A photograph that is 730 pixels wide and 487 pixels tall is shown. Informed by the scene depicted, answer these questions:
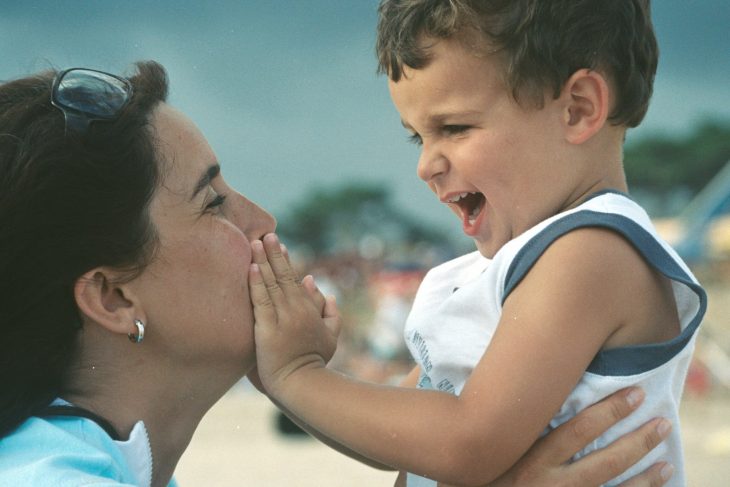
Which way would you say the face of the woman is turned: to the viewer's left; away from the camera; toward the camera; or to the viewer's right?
to the viewer's right

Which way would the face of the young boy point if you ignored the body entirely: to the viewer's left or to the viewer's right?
to the viewer's left

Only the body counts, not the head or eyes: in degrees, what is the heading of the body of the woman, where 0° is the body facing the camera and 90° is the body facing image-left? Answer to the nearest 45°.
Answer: approximately 270°

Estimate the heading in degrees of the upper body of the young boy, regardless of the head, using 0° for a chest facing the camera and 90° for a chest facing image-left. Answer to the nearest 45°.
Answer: approximately 90°

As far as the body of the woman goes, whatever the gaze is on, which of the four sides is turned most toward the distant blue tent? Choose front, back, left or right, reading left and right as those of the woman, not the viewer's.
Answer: left

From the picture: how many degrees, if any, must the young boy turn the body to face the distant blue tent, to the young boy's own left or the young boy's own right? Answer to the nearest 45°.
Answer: approximately 90° to the young boy's own right
